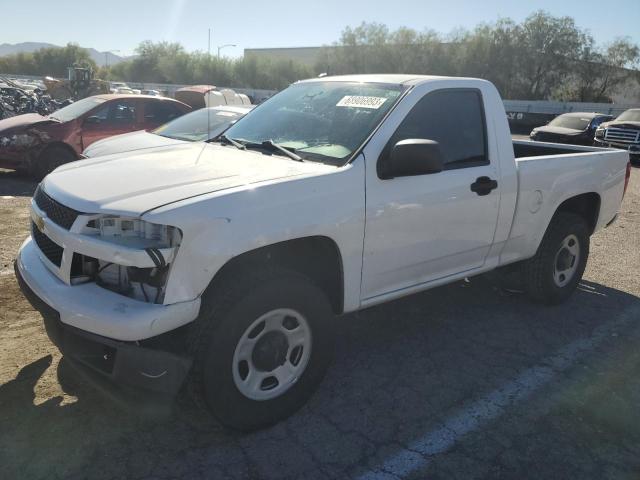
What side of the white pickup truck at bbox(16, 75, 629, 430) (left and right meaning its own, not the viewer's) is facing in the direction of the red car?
right

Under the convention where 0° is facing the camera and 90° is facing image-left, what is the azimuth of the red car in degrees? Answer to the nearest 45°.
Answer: approximately 45°

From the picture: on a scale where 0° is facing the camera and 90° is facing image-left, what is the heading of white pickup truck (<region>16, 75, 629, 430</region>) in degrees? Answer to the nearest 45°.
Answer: approximately 45°

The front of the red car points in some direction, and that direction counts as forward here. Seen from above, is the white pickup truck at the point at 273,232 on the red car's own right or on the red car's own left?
on the red car's own left
